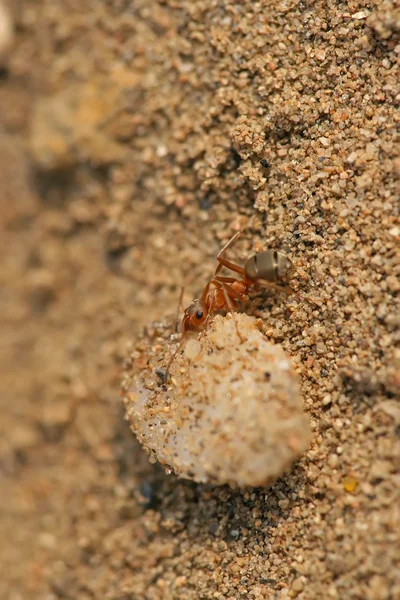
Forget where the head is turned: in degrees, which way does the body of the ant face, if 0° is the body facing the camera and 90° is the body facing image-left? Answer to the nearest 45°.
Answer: approximately 90°
